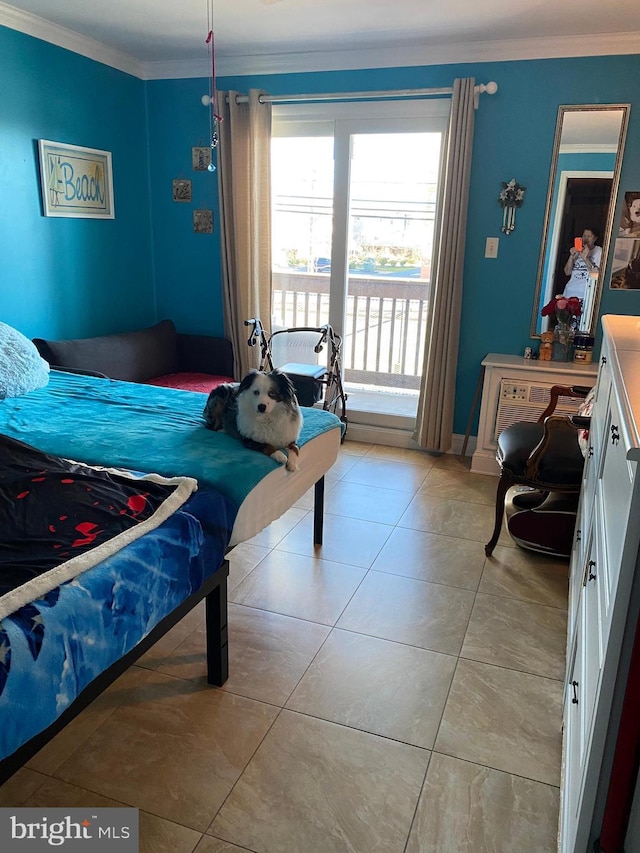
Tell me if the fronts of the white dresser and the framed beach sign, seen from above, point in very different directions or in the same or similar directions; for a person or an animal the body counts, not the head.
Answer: very different directions

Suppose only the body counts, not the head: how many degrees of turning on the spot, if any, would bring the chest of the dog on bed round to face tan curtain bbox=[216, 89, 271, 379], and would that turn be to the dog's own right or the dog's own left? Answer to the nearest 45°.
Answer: approximately 135° to the dog's own left

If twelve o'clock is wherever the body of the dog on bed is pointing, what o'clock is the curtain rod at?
The curtain rod is roughly at 8 o'clock from the dog on bed.

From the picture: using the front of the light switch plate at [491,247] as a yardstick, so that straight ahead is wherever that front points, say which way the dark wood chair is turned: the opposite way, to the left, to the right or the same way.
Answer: to the right

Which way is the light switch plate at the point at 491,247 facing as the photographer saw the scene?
facing the viewer

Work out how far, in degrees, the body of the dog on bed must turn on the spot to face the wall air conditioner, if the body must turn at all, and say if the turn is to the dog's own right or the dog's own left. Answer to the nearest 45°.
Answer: approximately 90° to the dog's own left

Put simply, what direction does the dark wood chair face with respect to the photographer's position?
facing to the left of the viewer

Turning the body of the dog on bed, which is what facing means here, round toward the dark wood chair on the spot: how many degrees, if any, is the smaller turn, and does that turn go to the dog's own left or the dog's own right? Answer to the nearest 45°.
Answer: approximately 45° to the dog's own left

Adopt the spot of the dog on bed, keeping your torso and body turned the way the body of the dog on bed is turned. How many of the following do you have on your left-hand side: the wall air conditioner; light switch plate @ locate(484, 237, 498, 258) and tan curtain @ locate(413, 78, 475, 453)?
3

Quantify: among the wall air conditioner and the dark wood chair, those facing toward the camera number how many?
1

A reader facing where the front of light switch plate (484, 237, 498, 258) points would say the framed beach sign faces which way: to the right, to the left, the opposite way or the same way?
to the left

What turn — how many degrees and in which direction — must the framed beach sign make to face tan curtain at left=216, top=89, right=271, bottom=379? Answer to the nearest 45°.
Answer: approximately 45° to its left

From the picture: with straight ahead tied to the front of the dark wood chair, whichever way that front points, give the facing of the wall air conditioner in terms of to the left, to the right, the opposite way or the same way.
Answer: to the left

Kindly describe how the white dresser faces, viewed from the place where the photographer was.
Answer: facing to the left of the viewer
